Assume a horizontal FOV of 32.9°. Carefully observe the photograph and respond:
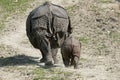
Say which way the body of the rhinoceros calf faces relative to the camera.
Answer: away from the camera

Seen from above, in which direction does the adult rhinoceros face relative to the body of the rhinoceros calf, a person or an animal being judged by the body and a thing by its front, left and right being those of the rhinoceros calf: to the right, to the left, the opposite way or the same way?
the same way

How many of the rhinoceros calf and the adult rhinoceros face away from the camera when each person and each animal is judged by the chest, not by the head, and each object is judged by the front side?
2

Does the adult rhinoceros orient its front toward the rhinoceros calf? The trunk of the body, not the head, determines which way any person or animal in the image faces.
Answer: no

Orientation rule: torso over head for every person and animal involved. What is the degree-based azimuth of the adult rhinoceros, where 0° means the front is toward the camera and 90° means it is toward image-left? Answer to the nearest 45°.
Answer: approximately 180°

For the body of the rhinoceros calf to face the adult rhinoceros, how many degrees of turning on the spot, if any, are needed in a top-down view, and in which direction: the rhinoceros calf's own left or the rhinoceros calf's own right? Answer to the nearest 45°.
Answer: approximately 45° to the rhinoceros calf's own left
